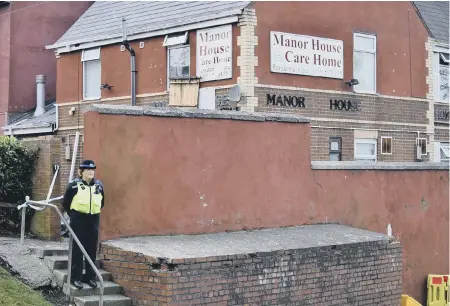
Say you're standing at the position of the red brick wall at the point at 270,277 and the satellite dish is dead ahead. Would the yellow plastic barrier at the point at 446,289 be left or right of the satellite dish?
right

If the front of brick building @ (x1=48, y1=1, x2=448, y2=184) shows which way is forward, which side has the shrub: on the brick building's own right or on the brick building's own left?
on the brick building's own right

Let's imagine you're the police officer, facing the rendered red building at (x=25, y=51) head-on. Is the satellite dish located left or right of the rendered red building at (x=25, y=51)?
right

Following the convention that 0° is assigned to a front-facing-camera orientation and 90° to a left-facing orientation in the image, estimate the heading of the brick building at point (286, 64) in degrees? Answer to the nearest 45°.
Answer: approximately 315°

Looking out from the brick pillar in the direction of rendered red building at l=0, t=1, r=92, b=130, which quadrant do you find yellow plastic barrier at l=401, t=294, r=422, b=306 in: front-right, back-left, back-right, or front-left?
back-right
